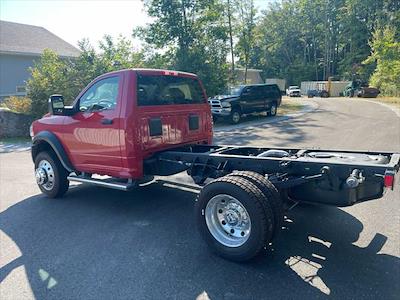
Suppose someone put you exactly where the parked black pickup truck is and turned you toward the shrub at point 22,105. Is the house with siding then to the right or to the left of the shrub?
right

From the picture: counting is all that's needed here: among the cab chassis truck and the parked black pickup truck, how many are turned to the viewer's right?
0

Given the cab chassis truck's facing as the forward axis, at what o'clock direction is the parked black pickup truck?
The parked black pickup truck is roughly at 2 o'clock from the cab chassis truck.

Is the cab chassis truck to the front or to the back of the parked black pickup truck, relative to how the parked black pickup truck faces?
to the front

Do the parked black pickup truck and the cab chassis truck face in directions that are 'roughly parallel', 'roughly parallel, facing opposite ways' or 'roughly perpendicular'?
roughly perpendicular

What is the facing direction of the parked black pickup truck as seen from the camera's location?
facing the viewer and to the left of the viewer

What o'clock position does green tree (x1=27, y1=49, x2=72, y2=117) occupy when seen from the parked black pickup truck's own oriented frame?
The green tree is roughly at 1 o'clock from the parked black pickup truck.

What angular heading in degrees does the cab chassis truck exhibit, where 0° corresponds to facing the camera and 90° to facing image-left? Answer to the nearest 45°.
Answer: approximately 135°

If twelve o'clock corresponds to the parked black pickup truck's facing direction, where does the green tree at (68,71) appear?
The green tree is roughly at 1 o'clock from the parked black pickup truck.

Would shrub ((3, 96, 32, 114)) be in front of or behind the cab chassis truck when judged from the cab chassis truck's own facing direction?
in front

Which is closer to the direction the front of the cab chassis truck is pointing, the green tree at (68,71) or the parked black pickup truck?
the green tree

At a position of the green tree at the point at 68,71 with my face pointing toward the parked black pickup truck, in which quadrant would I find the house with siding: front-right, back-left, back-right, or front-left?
back-left

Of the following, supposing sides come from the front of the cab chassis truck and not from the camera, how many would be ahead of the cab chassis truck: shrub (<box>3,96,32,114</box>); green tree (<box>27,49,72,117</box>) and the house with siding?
3

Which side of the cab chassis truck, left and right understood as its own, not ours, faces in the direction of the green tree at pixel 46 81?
front

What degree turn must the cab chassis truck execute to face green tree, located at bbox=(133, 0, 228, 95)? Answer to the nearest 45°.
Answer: approximately 45° to its right
